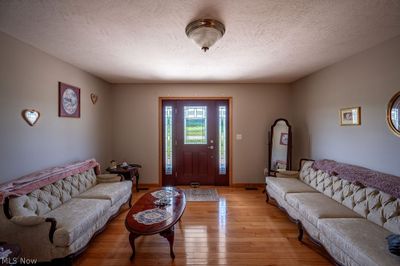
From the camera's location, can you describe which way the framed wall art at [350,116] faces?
facing the viewer and to the left of the viewer

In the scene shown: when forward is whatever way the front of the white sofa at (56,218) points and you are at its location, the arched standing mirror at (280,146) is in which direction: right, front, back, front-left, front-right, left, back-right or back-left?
front-left

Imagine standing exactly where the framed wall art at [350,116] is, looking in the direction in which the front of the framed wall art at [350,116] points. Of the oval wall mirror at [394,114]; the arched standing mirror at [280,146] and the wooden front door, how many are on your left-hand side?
1

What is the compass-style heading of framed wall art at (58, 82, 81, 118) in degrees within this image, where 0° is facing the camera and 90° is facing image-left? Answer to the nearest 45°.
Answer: approximately 315°

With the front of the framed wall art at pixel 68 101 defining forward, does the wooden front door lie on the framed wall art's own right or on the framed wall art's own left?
on the framed wall art's own left

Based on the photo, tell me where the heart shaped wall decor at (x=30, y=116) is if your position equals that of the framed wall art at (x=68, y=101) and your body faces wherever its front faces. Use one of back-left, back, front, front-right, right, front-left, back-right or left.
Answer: right

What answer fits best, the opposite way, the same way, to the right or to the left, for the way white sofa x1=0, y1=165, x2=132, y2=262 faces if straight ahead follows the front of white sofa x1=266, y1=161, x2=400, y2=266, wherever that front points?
the opposite way

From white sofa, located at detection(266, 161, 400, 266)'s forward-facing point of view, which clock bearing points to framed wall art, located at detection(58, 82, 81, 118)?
The framed wall art is roughly at 1 o'clock from the white sofa.

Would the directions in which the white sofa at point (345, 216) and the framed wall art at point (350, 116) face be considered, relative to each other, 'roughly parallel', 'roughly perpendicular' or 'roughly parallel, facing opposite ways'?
roughly parallel

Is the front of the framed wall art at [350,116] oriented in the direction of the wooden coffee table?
yes

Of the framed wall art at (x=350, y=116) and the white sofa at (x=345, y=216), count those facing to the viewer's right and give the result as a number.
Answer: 0

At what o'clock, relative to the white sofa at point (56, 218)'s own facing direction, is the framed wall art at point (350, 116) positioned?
The framed wall art is roughly at 11 o'clock from the white sofa.

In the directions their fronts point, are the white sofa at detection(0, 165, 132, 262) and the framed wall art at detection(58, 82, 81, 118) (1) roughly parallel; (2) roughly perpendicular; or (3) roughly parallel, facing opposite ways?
roughly parallel

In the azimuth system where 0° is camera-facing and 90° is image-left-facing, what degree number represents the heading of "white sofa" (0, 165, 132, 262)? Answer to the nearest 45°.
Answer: approximately 315°

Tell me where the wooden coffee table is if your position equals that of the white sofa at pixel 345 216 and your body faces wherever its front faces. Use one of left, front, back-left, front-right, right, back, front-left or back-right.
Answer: front

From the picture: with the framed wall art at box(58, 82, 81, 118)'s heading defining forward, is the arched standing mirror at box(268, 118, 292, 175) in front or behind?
in front

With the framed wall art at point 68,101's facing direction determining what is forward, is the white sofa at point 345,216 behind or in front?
in front

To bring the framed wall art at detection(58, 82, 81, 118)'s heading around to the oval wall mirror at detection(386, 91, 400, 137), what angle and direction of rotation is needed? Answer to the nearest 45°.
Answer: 0° — it already faces it
